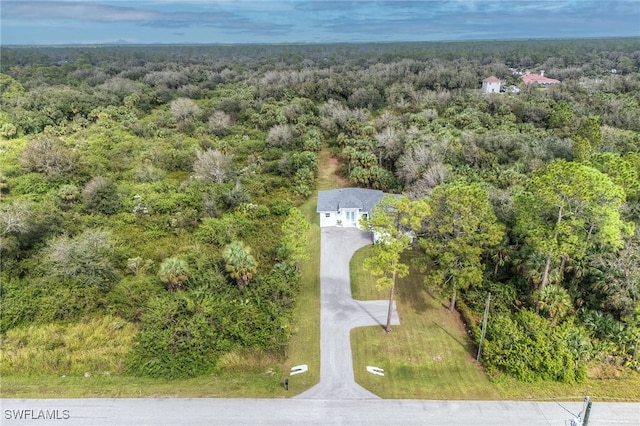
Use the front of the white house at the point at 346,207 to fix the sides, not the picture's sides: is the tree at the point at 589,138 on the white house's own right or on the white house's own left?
on the white house's own left

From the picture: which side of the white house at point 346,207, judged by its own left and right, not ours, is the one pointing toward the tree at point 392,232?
front

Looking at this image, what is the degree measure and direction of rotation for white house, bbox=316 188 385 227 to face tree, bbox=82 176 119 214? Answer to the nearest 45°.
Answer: approximately 90° to its right

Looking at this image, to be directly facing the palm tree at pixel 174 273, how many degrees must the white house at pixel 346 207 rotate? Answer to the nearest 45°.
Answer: approximately 45° to its right

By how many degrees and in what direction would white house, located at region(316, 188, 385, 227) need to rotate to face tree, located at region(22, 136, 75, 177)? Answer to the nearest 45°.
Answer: approximately 90° to its right

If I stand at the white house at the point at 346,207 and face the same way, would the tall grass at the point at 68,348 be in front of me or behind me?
in front

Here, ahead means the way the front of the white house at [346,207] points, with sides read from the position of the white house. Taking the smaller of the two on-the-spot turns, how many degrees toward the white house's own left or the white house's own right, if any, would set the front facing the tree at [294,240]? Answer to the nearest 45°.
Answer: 0° — it already faces it

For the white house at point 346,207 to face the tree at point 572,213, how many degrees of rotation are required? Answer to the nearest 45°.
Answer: approximately 45° to its left

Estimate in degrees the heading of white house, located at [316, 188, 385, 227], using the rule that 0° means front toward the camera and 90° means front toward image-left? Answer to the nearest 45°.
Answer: approximately 0°

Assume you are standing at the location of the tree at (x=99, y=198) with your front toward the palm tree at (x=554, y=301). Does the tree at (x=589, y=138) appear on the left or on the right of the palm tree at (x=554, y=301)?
left

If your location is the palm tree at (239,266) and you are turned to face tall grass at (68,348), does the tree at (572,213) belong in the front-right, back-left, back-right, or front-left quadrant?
back-left
